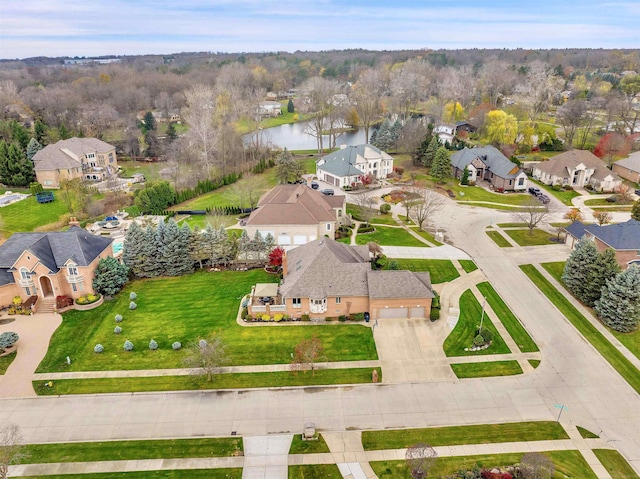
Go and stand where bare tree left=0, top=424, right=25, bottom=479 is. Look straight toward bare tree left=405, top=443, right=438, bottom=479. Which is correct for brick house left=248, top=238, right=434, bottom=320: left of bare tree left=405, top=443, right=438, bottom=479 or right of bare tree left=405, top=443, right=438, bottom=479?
left

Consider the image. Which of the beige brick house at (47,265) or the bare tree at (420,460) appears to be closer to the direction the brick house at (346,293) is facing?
the bare tree

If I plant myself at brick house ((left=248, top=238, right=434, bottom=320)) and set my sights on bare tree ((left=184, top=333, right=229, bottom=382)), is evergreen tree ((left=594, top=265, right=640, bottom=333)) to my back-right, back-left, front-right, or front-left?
back-left

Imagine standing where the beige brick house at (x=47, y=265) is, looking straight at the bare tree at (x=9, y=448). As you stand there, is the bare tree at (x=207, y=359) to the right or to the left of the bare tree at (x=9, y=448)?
left

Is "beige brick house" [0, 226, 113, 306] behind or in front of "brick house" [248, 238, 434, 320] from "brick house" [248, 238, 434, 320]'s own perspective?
behind
